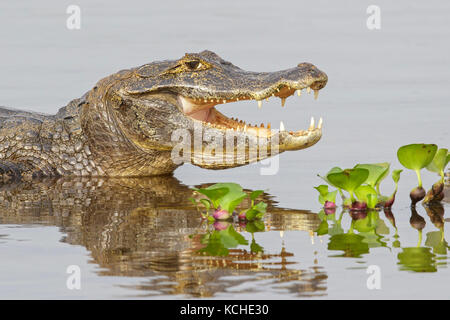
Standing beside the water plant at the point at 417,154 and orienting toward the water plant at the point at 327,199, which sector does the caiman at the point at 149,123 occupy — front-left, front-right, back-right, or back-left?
front-right

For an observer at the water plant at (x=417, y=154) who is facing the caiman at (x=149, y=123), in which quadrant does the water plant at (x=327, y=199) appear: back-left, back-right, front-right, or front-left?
front-left

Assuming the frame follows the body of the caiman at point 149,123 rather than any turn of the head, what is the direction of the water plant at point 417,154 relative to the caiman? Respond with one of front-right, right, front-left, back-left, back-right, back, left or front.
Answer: front-right

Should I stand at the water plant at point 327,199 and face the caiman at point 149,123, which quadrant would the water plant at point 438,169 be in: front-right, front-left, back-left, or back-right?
back-right

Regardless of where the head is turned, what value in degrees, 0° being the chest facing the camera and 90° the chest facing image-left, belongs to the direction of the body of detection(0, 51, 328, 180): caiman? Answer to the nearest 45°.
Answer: approximately 270°

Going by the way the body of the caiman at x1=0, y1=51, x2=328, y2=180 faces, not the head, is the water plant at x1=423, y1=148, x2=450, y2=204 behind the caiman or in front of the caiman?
in front

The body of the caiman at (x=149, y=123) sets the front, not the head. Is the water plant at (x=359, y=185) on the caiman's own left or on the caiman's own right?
on the caiman's own right
